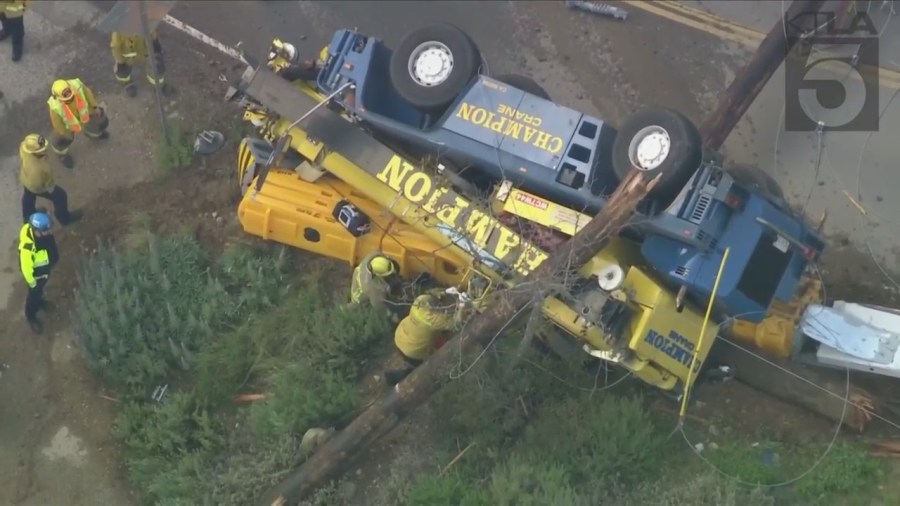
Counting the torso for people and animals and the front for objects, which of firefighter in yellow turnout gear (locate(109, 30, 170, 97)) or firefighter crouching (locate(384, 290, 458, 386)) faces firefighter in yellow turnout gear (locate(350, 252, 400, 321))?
firefighter in yellow turnout gear (locate(109, 30, 170, 97))

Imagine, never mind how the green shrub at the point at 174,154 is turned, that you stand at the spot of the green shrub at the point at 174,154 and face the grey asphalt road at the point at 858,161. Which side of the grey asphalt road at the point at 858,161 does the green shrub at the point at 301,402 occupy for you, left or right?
right

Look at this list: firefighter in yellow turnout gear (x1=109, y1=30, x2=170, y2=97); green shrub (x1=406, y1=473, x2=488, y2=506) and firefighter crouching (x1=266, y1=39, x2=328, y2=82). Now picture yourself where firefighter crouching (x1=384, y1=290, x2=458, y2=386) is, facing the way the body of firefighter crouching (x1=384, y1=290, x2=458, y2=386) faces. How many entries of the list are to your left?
2

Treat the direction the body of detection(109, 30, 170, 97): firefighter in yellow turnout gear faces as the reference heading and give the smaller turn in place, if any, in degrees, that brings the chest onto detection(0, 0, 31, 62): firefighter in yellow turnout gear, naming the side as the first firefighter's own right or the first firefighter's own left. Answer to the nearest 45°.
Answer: approximately 90° to the first firefighter's own right

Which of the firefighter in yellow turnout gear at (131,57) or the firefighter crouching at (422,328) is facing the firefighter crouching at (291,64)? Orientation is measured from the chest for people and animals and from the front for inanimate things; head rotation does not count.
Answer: the firefighter in yellow turnout gear

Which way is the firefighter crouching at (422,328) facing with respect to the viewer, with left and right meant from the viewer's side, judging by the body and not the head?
facing away from the viewer and to the right of the viewer

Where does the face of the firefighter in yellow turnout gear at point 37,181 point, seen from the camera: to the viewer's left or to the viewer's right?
to the viewer's right

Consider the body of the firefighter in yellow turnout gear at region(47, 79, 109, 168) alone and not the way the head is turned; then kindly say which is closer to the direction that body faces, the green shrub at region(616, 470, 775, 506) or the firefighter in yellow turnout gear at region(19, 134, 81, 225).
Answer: the green shrub

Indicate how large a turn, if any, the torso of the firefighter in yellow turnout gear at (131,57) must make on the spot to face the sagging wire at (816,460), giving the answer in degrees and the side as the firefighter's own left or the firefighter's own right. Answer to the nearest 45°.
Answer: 0° — they already face it

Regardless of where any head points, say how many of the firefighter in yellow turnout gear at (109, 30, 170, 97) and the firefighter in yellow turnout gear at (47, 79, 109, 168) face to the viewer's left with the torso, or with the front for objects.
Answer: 0

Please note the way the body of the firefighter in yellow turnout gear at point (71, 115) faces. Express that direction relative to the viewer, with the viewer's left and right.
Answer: facing the viewer and to the right of the viewer

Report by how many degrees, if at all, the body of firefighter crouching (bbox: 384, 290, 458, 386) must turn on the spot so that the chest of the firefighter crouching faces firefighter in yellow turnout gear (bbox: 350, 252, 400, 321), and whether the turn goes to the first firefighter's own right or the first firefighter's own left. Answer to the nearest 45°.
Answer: approximately 90° to the first firefighter's own left

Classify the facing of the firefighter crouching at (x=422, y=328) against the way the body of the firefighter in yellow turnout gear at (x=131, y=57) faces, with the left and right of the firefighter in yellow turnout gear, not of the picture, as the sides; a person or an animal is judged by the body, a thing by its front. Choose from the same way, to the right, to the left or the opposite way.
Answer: to the left

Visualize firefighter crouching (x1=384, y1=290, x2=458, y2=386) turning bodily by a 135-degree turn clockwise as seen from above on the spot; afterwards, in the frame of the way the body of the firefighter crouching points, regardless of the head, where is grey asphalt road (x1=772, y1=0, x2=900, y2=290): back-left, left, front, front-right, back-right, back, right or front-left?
back-left

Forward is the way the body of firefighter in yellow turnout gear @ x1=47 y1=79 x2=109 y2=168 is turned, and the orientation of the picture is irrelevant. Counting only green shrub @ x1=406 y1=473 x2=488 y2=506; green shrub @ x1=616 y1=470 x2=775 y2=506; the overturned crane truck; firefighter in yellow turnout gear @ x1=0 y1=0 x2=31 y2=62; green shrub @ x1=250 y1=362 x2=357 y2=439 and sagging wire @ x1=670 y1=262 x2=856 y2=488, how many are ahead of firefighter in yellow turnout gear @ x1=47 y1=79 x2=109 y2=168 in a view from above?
5

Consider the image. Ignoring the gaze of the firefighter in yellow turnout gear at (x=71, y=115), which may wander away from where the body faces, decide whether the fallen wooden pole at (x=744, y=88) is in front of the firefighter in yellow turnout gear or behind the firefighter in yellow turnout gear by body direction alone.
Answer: in front

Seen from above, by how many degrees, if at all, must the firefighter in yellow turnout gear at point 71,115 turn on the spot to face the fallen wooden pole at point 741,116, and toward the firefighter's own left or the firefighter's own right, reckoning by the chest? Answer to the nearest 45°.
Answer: approximately 45° to the firefighter's own left
